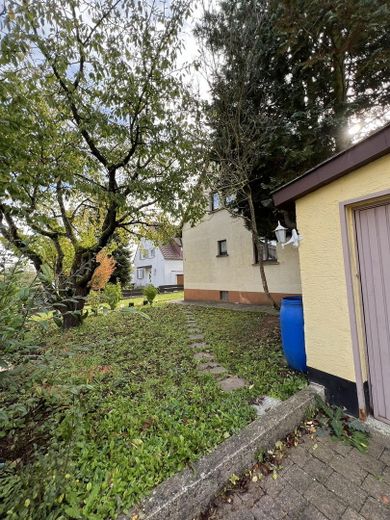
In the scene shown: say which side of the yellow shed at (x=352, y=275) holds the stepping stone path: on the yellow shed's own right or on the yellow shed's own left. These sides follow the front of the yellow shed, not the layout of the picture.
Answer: on the yellow shed's own right

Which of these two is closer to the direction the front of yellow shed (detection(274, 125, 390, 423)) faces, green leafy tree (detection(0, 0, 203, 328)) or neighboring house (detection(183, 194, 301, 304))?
the green leafy tree

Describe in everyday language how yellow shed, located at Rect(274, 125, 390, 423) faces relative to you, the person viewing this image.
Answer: facing the viewer and to the left of the viewer

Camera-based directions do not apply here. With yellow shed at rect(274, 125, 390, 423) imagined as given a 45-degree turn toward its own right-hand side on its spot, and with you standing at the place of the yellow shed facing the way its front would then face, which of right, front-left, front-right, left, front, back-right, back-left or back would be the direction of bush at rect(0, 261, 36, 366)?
front-left

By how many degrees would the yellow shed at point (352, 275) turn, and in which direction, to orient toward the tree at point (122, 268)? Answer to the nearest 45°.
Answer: approximately 90° to its right

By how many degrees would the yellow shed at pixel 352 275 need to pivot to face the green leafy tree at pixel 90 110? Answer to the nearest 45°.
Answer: approximately 45° to its right

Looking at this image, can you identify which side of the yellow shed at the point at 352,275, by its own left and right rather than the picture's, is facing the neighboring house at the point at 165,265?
right

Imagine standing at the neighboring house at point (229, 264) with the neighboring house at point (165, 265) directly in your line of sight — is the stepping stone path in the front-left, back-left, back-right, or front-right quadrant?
back-left
